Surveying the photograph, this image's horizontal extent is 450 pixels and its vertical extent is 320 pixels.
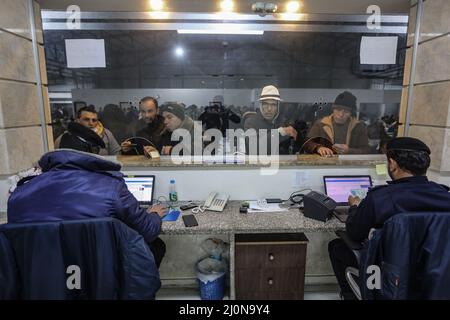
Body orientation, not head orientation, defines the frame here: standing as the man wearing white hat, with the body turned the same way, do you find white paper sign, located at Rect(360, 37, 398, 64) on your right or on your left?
on your left

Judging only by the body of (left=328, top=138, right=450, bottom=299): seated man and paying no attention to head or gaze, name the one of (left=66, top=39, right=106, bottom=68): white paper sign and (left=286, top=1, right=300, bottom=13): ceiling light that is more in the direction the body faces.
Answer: the ceiling light

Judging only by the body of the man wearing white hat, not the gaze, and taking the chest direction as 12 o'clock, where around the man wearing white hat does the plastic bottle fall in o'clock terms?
The plastic bottle is roughly at 1 o'clock from the man wearing white hat.

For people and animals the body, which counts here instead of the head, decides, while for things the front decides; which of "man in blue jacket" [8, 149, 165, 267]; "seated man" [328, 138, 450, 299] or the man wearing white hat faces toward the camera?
the man wearing white hat

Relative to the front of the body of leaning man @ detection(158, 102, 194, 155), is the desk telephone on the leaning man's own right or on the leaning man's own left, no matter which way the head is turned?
on the leaning man's own left

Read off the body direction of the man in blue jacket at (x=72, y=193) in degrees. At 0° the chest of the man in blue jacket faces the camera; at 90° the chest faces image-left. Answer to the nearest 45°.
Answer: approximately 180°

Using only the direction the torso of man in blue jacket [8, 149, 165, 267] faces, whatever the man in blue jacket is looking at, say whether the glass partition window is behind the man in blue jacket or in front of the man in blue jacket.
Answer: in front

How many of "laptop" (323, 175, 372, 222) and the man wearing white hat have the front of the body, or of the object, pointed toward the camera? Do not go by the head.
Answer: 2

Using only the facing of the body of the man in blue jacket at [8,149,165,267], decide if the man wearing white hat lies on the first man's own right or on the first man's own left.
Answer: on the first man's own right

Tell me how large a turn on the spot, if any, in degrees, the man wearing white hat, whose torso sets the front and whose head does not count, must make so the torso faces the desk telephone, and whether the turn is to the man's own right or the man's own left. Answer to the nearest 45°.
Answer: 0° — they already face it

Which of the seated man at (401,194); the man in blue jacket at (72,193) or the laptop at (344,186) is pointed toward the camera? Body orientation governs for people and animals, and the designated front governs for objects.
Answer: the laptop

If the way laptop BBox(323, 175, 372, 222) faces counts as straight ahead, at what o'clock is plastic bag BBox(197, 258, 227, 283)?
The plastic bag is roughly at 2 o'clock from the laptop.

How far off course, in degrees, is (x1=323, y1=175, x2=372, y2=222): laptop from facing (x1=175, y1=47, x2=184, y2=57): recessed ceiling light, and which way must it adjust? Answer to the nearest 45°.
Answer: approximately 135° to its right

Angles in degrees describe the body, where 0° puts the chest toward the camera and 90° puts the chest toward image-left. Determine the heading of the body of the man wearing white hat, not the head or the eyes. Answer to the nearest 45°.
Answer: approximately 0°

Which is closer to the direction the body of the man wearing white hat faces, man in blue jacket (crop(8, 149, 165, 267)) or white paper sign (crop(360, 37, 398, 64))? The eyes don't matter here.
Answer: the man in blue jacket
